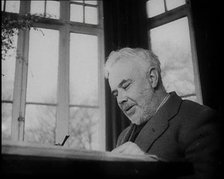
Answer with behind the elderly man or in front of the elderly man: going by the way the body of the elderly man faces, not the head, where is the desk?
in front

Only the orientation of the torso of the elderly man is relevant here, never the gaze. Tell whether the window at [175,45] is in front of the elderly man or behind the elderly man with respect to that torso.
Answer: behind

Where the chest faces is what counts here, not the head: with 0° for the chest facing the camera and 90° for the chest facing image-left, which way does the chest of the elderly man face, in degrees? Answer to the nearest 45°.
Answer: approximately 45°
